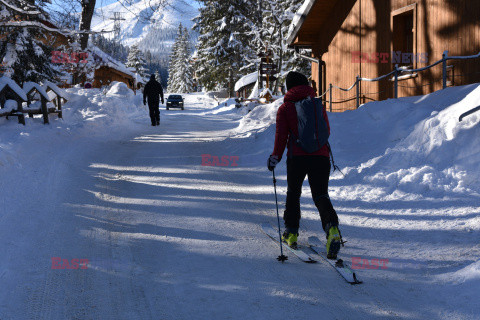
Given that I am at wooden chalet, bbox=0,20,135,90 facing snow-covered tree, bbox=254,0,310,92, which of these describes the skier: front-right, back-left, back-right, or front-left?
front-right

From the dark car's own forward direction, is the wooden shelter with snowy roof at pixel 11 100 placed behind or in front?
in front

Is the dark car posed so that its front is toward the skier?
yes

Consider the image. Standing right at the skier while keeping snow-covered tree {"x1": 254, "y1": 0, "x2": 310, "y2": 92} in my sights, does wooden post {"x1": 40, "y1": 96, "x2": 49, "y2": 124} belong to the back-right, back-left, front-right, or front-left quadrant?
front-left

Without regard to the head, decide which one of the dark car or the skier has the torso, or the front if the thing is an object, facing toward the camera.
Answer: the dark car

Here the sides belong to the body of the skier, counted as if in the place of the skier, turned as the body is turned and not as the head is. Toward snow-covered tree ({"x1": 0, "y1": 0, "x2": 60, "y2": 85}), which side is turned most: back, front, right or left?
front

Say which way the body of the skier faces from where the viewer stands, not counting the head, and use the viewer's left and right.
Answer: facing away from the viewer and to the left of the viewer

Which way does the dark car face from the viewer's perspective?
toward the camera

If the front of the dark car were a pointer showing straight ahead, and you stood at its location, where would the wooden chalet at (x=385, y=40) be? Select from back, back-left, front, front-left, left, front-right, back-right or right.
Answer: front

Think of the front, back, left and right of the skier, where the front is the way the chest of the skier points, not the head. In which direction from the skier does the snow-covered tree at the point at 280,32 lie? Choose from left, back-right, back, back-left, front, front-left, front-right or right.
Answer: front-right

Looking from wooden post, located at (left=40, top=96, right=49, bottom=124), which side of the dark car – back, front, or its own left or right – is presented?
front

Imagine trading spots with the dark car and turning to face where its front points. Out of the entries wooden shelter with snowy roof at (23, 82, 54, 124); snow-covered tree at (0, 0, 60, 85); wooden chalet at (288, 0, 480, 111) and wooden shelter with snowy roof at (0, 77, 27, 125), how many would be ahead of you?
4

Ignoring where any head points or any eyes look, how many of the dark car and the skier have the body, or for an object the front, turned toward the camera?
1
